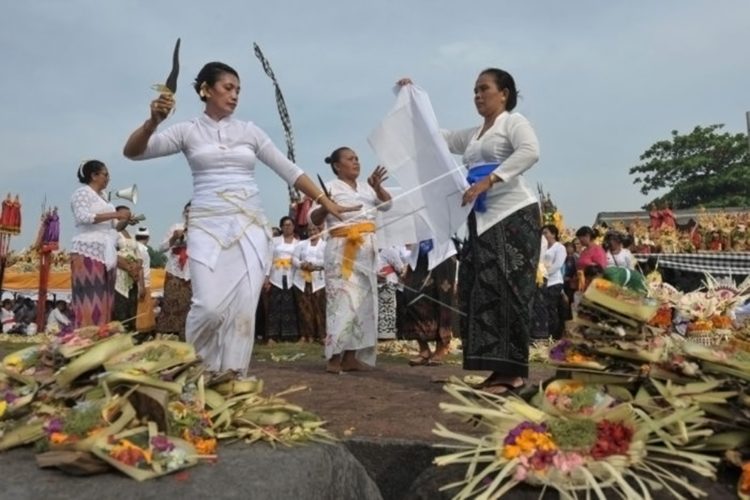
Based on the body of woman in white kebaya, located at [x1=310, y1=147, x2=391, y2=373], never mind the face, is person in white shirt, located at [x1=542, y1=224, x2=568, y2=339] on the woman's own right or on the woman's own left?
on the woman's own left

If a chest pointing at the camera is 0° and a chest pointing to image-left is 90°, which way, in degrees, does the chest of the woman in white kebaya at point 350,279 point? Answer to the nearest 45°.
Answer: approximately 315°

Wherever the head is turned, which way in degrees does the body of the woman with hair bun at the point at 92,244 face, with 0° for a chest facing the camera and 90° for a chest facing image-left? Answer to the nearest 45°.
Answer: approximately 270°

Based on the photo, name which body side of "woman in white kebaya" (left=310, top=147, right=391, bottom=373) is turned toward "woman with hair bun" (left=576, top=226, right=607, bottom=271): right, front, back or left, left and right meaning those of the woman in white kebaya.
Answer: left

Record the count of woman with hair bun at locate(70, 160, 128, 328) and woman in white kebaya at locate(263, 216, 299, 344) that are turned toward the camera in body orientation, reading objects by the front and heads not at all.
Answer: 1

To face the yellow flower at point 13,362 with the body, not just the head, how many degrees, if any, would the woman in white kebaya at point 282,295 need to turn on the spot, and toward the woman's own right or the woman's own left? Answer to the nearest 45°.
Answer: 0° — they already face it

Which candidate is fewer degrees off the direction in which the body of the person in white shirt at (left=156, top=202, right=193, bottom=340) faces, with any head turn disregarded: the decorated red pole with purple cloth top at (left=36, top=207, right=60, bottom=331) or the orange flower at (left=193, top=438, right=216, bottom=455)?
the orange flower

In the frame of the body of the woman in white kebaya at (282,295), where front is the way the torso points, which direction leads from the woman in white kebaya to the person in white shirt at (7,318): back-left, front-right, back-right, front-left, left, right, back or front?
back-right
